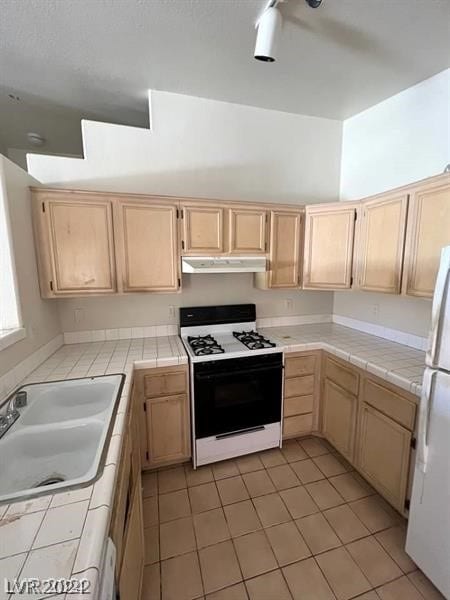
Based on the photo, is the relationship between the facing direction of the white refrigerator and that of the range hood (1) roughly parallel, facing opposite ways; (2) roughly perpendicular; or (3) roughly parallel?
roughly perpendicular

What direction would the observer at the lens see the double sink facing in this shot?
facing to the right of the viewer

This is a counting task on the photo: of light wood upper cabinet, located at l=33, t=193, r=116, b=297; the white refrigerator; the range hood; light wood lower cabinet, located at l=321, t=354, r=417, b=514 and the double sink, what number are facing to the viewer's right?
1

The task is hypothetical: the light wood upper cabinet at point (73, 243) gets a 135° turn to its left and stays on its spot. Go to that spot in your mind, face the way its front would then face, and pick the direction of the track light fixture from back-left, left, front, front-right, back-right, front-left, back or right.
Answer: right

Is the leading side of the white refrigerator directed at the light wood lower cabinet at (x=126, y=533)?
yes

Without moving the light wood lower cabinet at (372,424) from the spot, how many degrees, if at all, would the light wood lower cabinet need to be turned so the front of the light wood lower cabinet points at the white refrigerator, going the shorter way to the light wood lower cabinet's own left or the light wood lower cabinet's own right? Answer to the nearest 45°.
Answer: approximately 90° to the light wood lower cabinet's own left

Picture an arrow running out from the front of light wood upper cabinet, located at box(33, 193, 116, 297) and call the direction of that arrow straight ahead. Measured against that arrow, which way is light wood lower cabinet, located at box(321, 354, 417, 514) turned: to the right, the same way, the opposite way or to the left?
to the right

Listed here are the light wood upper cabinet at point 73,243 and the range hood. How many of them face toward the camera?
2

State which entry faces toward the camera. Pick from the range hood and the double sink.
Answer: the range hood

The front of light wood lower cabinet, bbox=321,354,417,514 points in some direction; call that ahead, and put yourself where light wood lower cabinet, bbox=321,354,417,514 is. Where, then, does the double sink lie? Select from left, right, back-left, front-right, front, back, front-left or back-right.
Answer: front

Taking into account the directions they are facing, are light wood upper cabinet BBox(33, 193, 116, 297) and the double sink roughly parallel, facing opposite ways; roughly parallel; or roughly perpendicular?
roughly perpendicular

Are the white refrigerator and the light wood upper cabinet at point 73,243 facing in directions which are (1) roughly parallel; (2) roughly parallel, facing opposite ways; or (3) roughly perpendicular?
roughly perpendicular

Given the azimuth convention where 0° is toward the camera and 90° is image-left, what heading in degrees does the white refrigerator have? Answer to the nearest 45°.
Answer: approximately 45°

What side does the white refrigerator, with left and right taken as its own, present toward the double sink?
front

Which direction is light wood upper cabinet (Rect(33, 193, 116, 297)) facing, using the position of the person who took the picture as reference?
facing the viewer

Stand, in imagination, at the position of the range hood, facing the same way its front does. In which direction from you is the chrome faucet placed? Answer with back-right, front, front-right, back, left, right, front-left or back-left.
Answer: front-right

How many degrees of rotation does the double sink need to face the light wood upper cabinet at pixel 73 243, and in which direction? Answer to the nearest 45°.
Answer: approximately 90° to its left

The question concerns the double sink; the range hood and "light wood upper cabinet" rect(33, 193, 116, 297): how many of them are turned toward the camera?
2

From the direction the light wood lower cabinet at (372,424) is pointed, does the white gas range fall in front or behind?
in front

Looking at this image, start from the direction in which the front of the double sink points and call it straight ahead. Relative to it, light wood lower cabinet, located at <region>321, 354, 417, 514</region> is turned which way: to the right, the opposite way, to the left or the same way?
the opposite way

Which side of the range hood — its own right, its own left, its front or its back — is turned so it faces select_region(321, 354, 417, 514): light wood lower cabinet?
left

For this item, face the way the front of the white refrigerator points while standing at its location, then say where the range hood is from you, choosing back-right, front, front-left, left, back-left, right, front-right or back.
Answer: front-right

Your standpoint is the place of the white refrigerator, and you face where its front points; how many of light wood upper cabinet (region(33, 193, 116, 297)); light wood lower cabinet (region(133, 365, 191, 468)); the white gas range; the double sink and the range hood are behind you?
0
